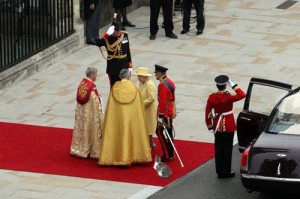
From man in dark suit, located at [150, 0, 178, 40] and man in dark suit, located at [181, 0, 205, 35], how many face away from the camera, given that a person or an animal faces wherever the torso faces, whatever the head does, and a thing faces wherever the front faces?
0

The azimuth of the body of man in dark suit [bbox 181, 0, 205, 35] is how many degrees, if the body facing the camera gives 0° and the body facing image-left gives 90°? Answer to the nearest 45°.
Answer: approximately 45°

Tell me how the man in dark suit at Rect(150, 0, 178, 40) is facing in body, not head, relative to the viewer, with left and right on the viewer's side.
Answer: facing the viewer and to the right of the viewer

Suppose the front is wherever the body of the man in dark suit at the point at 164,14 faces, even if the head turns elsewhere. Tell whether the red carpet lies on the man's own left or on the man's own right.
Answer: on the man's own right

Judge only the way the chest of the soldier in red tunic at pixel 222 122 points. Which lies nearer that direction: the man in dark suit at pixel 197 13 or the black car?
the man in dark suit

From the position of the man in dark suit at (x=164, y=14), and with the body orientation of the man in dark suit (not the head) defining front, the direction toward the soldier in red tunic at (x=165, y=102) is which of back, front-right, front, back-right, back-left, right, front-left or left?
front-right

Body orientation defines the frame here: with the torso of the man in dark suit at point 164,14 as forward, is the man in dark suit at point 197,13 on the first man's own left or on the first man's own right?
on the first man's own left

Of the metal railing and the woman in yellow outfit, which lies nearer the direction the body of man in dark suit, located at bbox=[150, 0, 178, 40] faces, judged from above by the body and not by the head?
the woman in yellow outfit

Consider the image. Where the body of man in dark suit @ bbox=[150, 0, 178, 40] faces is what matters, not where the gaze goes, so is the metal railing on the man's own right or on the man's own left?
on the man's own right

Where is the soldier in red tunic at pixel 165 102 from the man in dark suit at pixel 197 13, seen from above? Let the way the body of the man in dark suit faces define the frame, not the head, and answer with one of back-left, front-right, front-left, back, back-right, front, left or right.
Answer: front-left

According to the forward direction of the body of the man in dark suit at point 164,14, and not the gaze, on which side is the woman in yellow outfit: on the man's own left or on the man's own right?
on the man's own right

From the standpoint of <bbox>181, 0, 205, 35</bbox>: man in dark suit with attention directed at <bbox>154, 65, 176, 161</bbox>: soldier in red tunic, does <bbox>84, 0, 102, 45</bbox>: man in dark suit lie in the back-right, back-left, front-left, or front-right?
front-right
